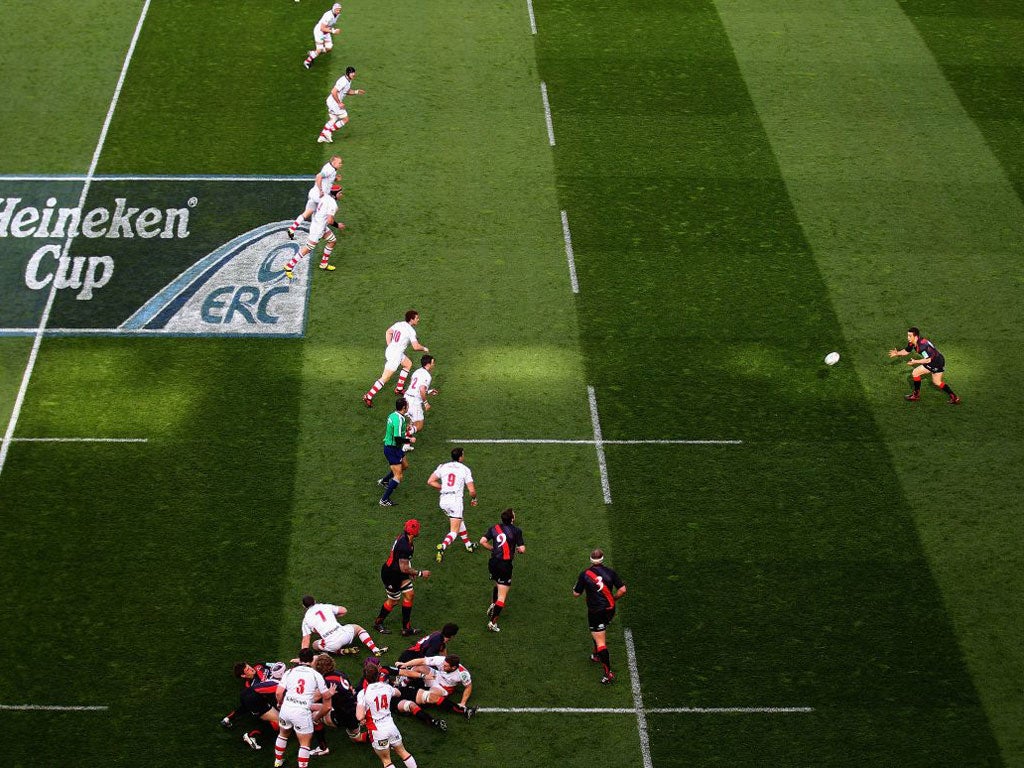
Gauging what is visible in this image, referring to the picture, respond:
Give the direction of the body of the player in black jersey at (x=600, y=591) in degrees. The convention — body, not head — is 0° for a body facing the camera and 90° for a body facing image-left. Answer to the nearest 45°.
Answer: approximately 180°

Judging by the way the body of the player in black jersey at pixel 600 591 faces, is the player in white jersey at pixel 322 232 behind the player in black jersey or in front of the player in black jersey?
in front

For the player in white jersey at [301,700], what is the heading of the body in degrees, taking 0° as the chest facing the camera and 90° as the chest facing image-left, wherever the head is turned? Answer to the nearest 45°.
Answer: approximately 180°

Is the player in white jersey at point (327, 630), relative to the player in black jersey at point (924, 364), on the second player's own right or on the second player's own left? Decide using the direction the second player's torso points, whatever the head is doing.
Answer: on the second player's own left

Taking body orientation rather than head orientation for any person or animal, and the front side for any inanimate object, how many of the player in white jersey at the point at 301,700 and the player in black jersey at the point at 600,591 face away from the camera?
2

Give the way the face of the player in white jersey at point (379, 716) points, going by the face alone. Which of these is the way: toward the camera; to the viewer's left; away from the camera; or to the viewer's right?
away from the camera

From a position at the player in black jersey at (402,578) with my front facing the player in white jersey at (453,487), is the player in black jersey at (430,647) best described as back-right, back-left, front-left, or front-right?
back-right
